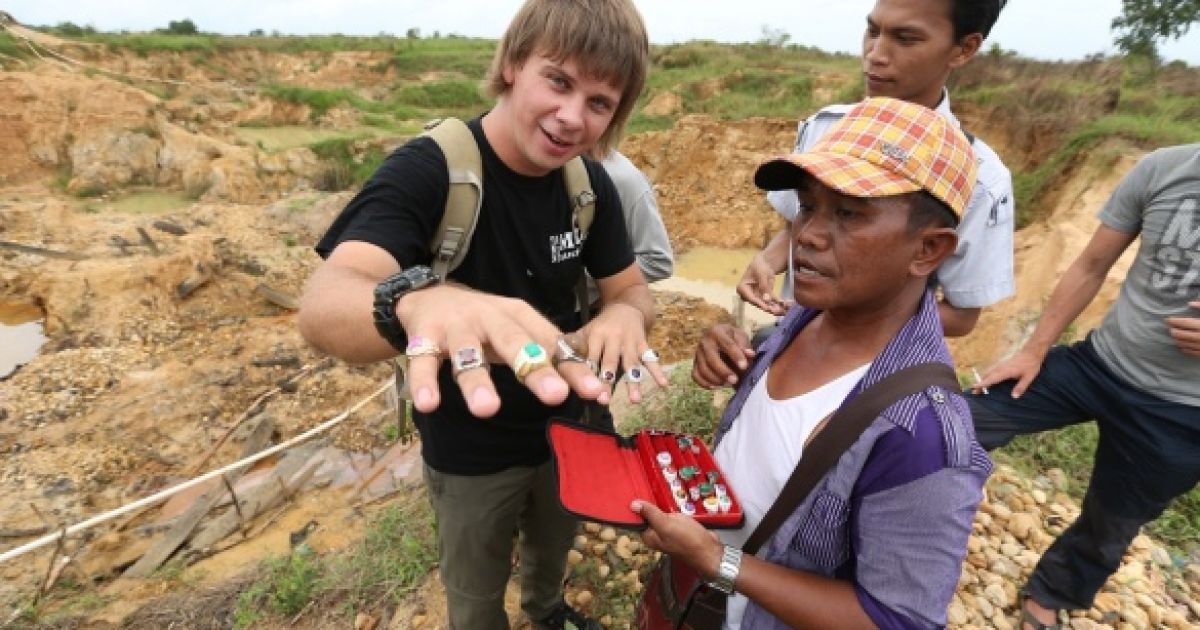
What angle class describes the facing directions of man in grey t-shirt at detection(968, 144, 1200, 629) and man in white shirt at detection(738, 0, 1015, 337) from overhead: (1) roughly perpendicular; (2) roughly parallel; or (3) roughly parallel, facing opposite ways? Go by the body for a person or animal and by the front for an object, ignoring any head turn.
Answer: roughly parallel

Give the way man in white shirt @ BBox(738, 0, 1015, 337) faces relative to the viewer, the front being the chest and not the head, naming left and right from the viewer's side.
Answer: facing the viewer and to the left of the viewer

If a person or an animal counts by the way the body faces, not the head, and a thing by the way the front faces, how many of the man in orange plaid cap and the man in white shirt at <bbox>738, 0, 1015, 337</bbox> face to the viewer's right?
0

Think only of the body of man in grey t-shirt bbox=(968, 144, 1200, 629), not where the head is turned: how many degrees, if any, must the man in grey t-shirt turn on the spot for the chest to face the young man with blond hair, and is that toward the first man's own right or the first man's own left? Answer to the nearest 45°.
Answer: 0° — they already face them

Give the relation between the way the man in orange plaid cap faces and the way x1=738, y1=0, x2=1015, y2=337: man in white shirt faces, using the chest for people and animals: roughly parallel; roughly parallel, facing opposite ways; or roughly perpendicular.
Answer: roughly parallel

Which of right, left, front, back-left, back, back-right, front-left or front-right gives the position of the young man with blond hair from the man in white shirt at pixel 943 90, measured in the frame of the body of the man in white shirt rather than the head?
front

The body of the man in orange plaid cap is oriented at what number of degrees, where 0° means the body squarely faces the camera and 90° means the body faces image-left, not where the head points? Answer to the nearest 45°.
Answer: approximately 45°

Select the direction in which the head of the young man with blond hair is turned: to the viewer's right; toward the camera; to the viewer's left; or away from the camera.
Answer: toward the camera

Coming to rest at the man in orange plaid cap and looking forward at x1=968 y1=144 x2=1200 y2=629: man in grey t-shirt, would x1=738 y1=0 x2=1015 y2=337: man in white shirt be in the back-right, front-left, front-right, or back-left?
front-left

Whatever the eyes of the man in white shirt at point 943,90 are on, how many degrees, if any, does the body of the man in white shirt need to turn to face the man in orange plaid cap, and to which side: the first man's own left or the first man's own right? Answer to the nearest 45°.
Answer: approximately 45° to the first man's own left

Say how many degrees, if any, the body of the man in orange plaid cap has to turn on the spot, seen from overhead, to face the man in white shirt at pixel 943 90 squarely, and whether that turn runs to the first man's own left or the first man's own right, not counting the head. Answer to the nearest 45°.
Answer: approximately 135° to the first man's own right
